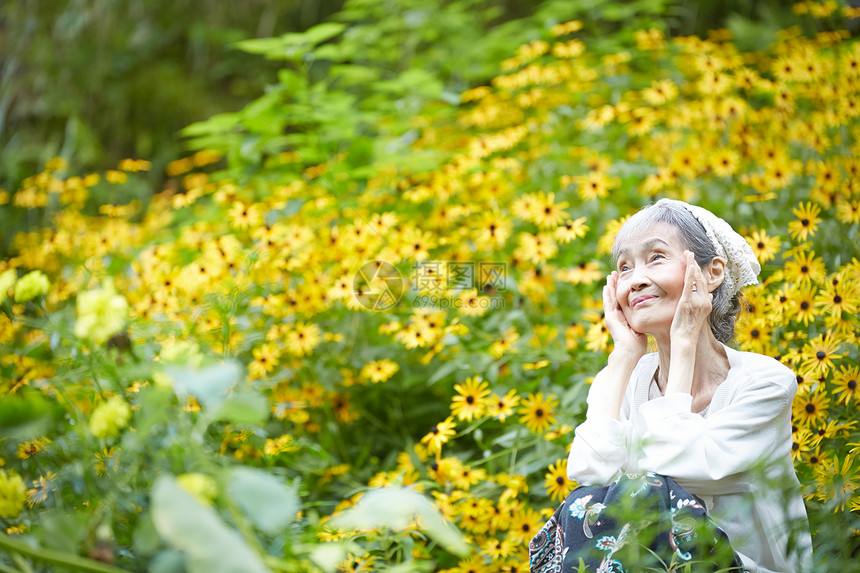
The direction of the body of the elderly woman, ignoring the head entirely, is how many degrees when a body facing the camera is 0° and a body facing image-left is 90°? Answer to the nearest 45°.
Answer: approximately 45°

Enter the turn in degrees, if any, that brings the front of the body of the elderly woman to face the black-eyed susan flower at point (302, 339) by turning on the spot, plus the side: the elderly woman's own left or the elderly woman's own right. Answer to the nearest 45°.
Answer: approximately 90° to the elderly woman's own right

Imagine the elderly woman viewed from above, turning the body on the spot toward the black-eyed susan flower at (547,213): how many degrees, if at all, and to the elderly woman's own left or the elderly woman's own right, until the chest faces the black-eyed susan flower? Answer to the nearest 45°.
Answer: approximately 135° to the elderly woman's own right
